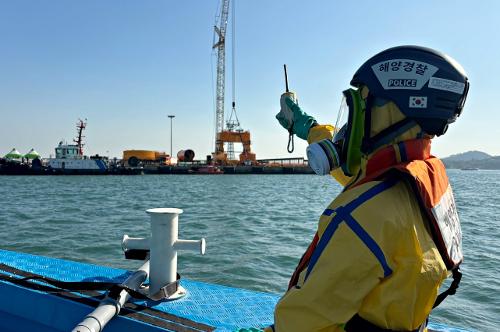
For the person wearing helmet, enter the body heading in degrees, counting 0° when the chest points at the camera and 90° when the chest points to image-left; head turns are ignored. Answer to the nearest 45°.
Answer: approximately 90°

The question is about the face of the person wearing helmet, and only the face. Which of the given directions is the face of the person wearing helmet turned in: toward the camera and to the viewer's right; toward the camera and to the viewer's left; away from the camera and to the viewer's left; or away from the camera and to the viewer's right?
away from the camera and to the viewer's left
